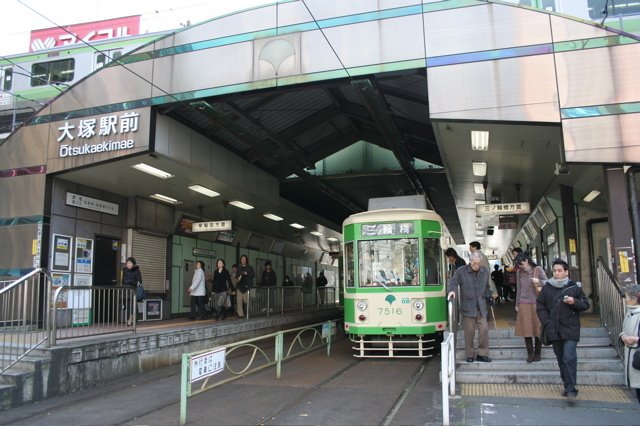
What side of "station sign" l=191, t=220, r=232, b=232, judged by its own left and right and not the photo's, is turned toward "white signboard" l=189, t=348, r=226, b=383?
front

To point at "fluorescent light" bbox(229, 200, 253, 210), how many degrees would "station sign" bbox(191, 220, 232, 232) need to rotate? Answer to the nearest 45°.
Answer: approximately 135° to its left

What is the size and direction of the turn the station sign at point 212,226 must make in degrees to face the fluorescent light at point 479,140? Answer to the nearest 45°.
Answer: approximately 45° to its left

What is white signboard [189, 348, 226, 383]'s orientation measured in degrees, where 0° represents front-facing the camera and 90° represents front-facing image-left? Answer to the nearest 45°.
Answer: approximately 315°

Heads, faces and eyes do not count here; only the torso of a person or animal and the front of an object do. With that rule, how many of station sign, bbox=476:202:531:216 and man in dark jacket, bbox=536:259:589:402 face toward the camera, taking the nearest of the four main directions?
2

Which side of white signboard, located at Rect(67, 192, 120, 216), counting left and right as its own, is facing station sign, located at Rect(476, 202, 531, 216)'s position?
front

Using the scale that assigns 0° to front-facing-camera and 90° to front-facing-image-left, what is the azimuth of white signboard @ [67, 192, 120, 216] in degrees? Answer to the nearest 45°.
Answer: approximately 315°

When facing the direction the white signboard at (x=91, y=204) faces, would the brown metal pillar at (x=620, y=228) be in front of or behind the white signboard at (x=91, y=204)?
in front
